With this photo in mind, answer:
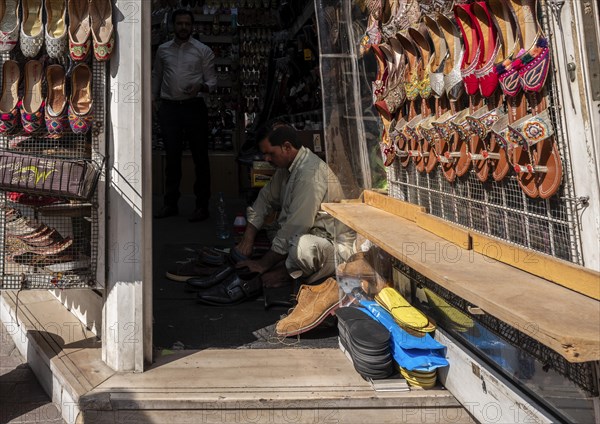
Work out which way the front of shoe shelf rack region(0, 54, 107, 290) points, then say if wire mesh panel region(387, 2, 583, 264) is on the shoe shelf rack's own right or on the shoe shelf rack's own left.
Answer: on the shoe shelf rack's own left

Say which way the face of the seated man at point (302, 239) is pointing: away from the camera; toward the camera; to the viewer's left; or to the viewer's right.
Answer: to the viewer's left

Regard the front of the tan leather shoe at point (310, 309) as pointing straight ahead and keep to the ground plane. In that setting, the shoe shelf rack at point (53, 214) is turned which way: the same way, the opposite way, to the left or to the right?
to the left

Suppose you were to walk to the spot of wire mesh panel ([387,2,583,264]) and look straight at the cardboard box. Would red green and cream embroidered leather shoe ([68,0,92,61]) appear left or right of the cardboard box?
left

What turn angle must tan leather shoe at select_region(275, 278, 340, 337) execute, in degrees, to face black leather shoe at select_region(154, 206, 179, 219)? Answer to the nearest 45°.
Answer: approximately 90° to its right
